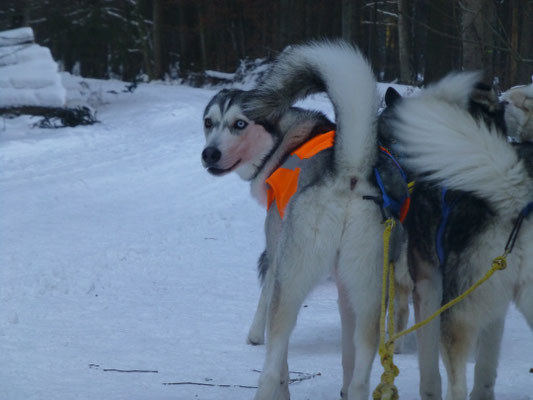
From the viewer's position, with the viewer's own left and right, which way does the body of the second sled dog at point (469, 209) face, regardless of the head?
facing away from the viewer and to the left of the viewer
